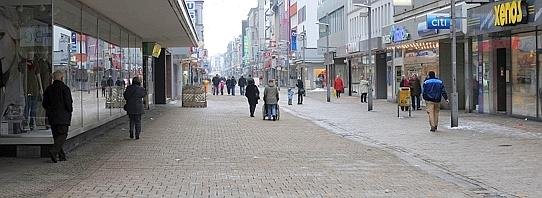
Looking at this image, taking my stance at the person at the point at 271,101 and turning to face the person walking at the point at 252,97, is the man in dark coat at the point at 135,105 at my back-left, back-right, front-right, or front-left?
back-left

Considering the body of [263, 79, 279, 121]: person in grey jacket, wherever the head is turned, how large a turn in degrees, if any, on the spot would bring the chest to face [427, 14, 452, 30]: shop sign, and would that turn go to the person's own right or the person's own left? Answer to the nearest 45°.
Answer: approximately 90° to the person's own right

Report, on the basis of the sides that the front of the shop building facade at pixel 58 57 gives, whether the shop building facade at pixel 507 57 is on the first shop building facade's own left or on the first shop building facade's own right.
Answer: on the first shop building facade's own left

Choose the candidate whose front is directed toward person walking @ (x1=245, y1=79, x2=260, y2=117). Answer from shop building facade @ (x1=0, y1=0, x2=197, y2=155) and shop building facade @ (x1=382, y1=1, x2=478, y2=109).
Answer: shop building facade @ (x1=382, y1=1, x2=478, y2=109)

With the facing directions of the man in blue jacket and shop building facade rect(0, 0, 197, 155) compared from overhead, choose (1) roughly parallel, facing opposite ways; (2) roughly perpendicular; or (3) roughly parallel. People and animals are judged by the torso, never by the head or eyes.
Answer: roughly perpendicular

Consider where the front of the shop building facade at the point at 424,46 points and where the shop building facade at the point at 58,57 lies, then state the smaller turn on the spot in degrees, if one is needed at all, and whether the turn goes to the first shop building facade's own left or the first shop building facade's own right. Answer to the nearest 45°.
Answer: approximately 45° to the first shop building facade's own left

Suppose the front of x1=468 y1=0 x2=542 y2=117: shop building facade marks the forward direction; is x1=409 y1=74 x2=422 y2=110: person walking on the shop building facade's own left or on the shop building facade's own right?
on the shop building facade's own right
